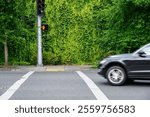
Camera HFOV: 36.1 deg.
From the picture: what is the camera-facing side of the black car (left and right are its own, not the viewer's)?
left
